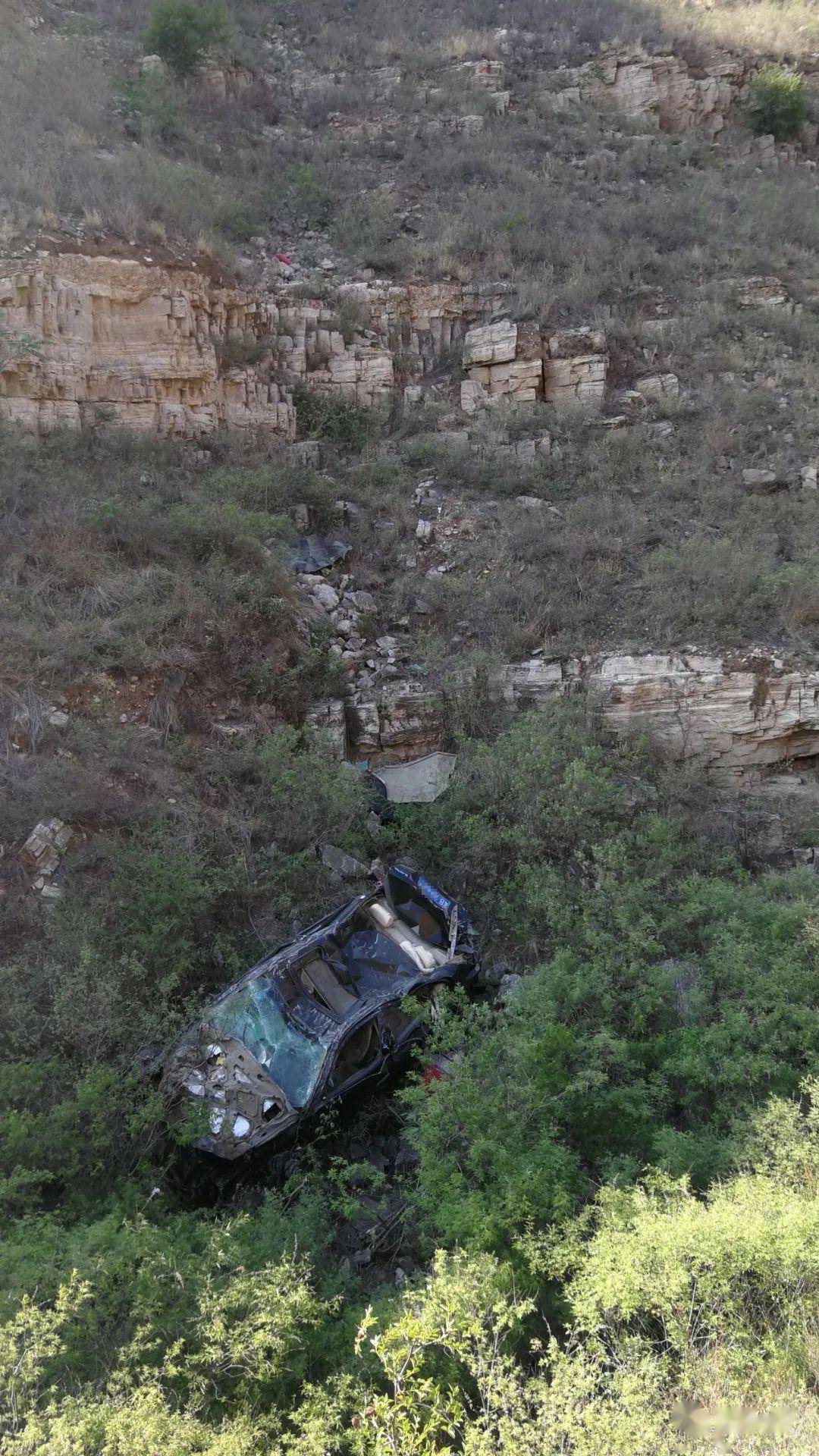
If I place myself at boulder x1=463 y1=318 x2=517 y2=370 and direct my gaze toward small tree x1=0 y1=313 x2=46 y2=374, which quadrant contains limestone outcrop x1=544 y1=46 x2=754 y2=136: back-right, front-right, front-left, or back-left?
back-right

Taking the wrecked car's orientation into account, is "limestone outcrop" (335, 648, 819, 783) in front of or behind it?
behind

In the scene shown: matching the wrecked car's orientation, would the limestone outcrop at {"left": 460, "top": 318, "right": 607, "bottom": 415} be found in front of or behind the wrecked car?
behind

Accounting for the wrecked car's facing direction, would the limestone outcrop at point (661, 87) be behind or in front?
behind

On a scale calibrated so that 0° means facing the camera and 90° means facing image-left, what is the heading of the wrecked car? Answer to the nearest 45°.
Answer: approximately 45°

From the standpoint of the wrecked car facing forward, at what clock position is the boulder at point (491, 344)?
The boulder is roughly at 5 o'clock from the wrecked car.

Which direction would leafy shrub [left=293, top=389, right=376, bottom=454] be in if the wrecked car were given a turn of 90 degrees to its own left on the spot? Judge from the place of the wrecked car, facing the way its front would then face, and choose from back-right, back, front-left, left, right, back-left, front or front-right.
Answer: back-left

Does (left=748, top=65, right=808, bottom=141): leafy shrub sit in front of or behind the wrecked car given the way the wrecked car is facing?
behind

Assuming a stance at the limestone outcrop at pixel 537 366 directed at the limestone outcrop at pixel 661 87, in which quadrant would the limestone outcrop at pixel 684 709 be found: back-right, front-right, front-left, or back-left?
back-right

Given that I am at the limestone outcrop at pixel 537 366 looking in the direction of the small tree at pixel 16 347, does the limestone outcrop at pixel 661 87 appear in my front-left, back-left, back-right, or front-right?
back-right

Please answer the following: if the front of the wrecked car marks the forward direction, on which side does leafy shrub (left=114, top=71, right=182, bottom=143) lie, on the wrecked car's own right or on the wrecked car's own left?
on the wrecked car's own right
